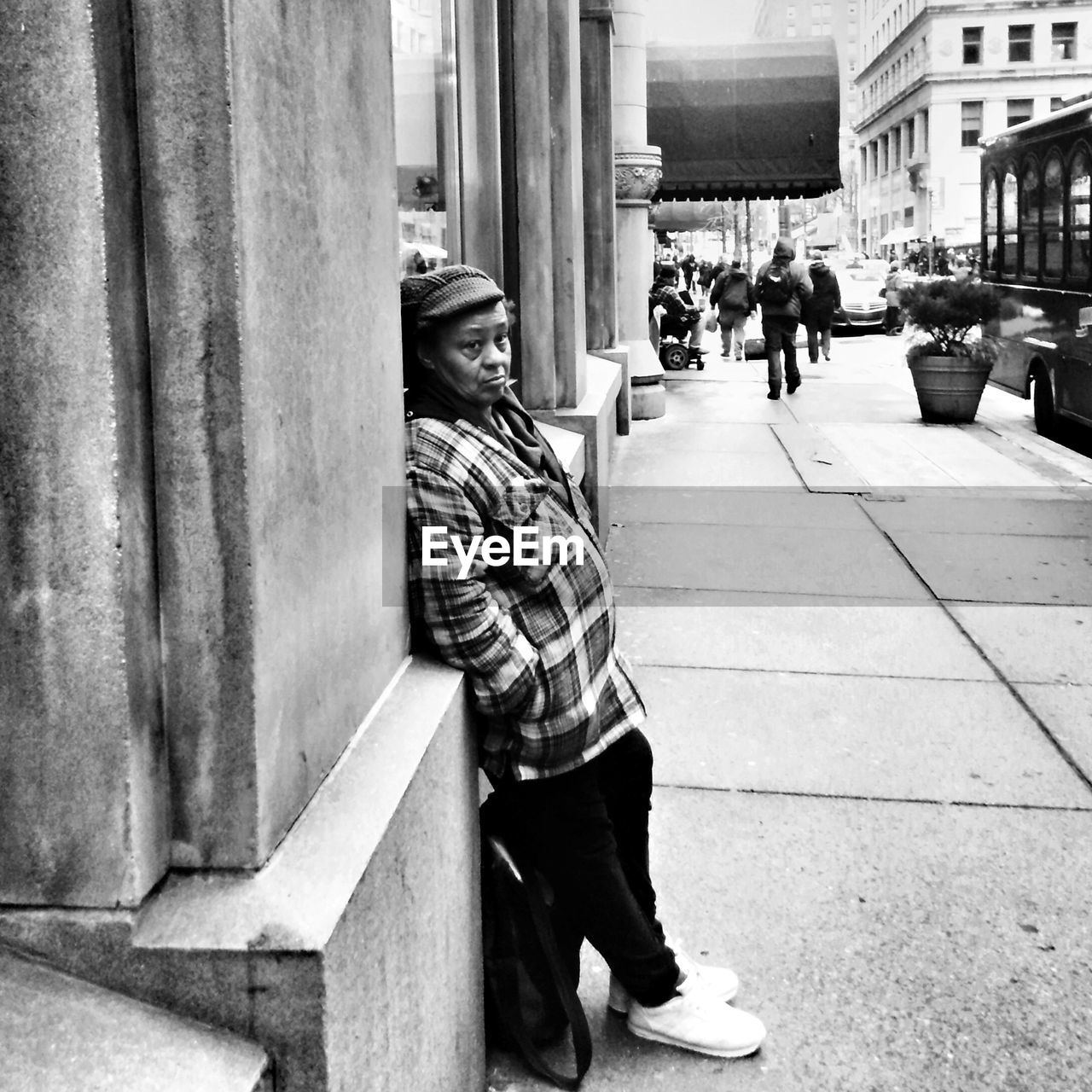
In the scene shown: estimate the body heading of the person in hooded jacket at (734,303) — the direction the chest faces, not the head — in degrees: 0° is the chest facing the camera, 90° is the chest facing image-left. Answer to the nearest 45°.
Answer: approximately 180°

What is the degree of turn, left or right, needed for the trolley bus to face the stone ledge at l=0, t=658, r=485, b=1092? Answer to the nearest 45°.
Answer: approximately 45° to its right

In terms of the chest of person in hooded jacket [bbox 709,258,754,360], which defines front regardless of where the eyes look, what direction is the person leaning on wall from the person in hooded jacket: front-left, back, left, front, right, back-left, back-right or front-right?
back

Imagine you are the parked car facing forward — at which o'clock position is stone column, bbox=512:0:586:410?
The stone column is roughly at 12 o'clock from the parked car.

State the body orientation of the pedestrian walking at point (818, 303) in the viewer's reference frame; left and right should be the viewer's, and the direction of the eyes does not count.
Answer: facing away from the viewer

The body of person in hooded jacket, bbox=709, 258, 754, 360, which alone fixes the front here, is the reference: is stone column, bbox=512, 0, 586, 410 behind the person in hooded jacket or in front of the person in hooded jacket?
behind
